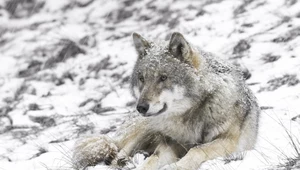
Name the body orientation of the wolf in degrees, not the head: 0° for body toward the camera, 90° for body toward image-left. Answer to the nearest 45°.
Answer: approximately 45°
